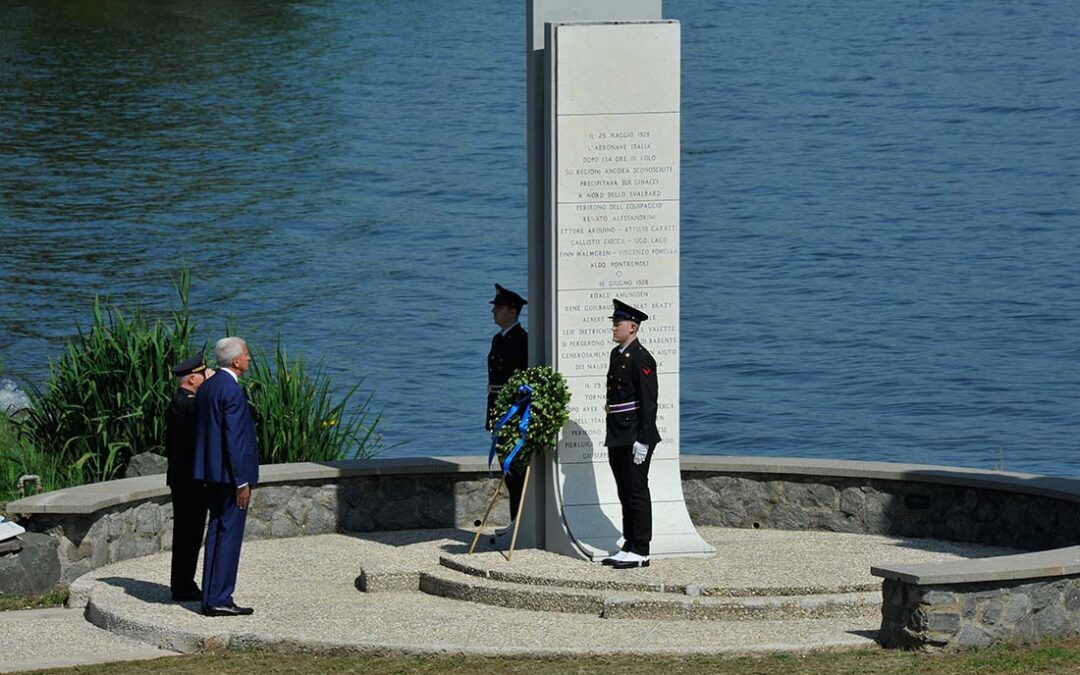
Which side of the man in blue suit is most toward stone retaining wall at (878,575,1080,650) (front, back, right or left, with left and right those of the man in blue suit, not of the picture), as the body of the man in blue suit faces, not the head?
front

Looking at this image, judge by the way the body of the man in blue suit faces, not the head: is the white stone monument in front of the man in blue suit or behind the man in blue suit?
in front

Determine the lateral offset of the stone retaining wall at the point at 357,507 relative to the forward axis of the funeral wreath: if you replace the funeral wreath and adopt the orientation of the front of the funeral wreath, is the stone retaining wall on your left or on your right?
on your right

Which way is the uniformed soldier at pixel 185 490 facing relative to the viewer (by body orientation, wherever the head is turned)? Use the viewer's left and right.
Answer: facing to the right of the viewer

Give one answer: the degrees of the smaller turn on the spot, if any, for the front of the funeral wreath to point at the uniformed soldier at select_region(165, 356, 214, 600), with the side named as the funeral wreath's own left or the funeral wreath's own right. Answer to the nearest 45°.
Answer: approximately 45° to the funeral wreath's own right

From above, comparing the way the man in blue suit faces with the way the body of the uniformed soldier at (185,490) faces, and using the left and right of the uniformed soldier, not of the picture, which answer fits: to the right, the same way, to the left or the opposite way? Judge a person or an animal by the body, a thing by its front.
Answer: the same way

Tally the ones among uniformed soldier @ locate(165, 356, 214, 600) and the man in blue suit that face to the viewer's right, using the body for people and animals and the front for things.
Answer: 2

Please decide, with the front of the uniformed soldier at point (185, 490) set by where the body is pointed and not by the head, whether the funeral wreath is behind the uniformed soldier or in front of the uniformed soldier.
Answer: in front

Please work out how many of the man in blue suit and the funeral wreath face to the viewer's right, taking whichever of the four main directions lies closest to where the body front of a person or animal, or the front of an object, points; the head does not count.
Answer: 1

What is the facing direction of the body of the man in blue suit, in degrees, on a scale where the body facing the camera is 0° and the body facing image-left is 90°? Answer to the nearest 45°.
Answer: approximately 270°

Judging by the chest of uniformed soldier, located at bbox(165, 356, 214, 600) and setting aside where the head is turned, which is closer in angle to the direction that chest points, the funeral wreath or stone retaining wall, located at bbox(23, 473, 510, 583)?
the funeral wreath

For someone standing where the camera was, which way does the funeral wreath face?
facing the viewer and to the left of the viewer

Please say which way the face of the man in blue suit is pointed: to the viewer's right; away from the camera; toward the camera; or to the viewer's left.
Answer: to the viewer's right

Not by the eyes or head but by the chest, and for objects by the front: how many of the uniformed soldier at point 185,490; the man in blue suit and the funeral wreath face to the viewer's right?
2
